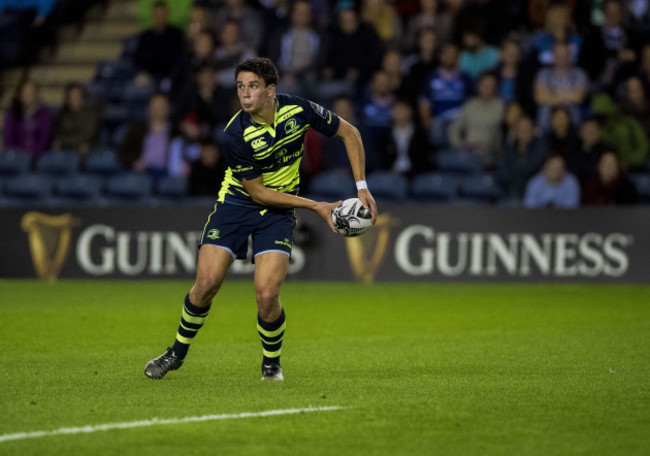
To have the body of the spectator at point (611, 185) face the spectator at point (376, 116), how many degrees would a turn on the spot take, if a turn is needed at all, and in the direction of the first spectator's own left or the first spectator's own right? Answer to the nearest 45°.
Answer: approximately 90° to the first spectator's own right

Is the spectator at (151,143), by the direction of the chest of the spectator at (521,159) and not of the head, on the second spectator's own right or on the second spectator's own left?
on the second spectator's own right

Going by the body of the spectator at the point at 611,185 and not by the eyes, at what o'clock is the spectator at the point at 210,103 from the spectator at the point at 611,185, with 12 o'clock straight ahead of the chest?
the spectator at the point at 210,103 is roughly at 3 o'clock from the spectator at the point at 611,185.

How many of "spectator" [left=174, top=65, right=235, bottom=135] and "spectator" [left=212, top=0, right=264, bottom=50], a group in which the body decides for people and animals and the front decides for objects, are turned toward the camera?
2

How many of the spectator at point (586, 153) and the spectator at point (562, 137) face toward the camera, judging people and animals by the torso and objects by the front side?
2
